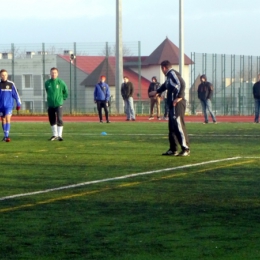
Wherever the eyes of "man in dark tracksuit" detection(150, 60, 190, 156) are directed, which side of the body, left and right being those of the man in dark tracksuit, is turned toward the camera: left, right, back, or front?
left

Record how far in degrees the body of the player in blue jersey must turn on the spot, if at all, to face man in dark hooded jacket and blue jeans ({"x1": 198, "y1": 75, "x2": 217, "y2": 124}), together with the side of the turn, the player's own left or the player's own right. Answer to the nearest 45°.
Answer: approximately 135° to the player's own left

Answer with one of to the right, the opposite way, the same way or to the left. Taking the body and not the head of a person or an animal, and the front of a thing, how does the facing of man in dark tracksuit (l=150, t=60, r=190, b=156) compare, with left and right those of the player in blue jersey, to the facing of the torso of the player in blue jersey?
to the right

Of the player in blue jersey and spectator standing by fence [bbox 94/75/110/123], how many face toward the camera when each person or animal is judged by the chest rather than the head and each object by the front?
2

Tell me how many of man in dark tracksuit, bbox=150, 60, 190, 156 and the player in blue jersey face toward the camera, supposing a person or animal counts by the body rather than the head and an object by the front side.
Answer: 1

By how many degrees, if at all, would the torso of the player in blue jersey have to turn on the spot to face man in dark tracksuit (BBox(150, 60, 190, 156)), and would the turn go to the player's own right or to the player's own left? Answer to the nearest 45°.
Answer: approximately 45° to the player's own left
